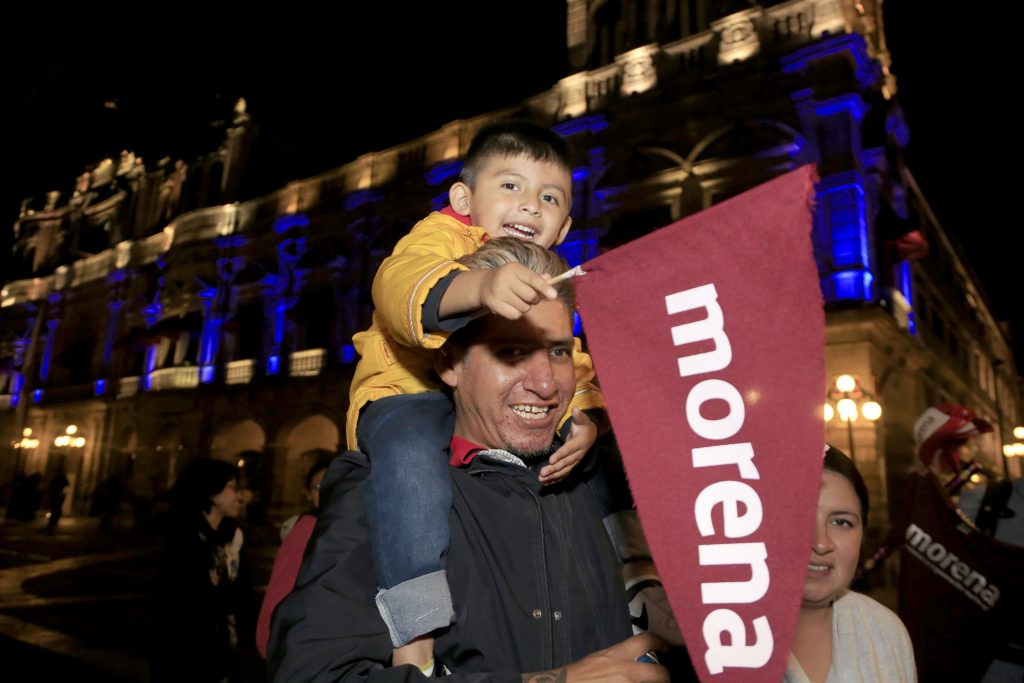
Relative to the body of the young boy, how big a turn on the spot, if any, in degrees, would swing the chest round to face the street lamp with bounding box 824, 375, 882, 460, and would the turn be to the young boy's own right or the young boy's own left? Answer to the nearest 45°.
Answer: approximately 90° to the young boy's own left

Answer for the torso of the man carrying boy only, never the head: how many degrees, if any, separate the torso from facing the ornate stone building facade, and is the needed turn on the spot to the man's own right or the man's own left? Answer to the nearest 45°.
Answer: approximately 135° to the man's own left

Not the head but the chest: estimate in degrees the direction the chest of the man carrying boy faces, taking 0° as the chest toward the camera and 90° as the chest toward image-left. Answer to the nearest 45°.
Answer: approximately 315°

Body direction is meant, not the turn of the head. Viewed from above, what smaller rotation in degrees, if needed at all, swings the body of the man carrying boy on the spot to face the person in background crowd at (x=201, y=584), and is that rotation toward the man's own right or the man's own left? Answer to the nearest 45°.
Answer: approximately 180°

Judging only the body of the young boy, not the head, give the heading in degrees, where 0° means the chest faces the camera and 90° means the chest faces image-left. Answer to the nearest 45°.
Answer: approximately 315°

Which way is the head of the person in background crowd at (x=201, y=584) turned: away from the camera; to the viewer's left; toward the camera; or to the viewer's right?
to the viewer's right
